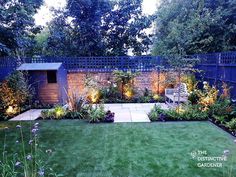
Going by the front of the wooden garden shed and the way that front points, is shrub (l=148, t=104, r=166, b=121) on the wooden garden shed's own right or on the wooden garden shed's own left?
on the wooden garden shed's own left

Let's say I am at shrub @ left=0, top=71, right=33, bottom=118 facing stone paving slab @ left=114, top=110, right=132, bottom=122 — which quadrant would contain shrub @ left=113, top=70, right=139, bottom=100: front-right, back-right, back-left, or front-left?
front-left

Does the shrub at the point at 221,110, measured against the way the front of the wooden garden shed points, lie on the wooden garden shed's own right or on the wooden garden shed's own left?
on the wooden garden shed's own left

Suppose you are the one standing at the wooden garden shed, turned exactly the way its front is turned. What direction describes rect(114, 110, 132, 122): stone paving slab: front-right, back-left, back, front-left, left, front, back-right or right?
front-left

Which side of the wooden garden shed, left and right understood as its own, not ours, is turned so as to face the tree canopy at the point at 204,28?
left

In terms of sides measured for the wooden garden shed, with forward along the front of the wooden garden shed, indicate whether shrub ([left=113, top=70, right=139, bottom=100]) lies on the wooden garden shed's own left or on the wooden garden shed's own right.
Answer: on the wooden garden shed's own left

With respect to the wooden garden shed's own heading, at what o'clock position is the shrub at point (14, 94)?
The shrub is roughly at 2 o'clock from the wooden garden shed.

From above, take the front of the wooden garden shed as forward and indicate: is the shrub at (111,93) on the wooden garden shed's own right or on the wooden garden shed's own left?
on the wooden garden shed's own left

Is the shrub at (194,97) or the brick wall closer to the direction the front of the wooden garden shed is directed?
the shrub

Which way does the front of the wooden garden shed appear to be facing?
toward the camera

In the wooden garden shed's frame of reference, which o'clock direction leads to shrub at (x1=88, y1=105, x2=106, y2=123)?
The shrub is roughly at 11 o'clock from the wooden garden shed.

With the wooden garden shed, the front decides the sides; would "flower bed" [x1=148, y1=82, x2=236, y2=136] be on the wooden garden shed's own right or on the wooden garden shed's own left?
on the wooden garden shed's own left

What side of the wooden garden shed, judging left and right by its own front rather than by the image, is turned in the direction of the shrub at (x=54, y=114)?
front

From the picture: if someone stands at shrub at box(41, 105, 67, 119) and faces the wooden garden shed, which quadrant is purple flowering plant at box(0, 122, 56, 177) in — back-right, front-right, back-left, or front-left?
back-left

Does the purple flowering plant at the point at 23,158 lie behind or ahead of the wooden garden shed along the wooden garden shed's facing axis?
ahead
